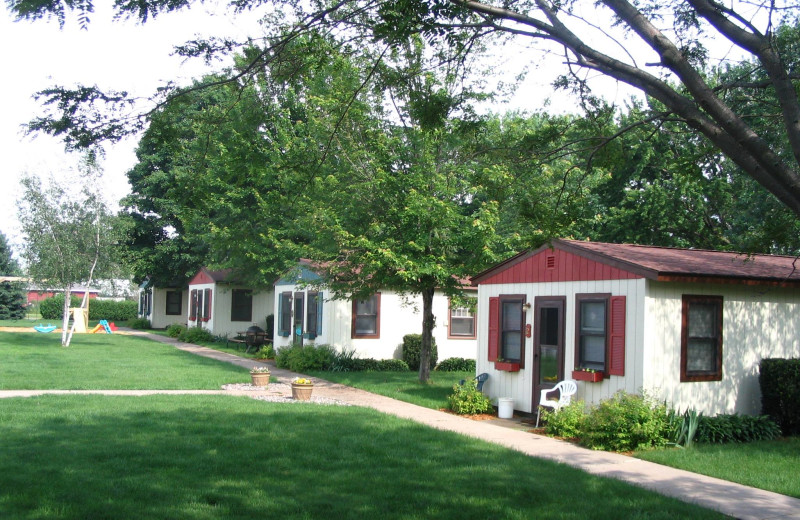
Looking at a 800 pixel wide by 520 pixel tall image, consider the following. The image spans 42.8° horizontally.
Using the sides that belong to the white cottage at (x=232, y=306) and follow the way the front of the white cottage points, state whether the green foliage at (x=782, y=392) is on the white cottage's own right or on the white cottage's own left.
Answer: on the white cottage's own left

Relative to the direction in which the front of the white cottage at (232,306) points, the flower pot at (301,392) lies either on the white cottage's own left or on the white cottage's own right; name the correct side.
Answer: on the white cottage's own left

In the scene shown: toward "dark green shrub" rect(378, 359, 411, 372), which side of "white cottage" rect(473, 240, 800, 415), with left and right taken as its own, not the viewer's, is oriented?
right

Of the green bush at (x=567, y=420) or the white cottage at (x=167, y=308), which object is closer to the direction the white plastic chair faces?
the green bush

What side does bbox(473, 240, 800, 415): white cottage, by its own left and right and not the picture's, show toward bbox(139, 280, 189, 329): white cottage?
right

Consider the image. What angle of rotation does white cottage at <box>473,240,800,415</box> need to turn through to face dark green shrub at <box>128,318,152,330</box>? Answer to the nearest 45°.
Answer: approximately 90° to its right

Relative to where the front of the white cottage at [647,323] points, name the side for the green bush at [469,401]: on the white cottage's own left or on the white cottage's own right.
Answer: on the white cottage's own right

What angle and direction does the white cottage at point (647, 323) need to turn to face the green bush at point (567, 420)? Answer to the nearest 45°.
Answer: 0° — it already faces it
